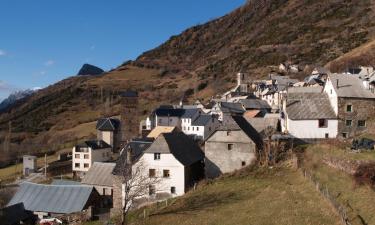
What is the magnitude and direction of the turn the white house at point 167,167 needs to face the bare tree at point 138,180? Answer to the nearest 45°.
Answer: approximately 45° to its right

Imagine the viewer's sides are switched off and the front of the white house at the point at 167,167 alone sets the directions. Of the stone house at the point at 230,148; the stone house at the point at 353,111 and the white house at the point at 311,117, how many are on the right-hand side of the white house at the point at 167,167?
0

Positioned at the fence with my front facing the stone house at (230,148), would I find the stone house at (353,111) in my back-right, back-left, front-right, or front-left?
front-right

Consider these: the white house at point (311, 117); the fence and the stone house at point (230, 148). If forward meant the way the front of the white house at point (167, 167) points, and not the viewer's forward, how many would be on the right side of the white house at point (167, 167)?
0

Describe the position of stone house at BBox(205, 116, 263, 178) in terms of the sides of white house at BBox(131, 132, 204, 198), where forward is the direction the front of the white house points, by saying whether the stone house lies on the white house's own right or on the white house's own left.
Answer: on the white house's own left

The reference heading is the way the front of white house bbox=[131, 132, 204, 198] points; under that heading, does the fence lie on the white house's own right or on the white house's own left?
on the white house's own left

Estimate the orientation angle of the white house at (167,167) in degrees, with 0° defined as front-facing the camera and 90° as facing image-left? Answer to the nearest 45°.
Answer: approximately 45°

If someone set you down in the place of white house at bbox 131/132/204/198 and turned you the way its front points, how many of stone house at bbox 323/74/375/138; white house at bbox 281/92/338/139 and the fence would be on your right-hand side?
0

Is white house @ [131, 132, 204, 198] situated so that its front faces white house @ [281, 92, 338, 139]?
no

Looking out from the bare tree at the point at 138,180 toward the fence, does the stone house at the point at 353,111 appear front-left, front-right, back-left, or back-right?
front-left

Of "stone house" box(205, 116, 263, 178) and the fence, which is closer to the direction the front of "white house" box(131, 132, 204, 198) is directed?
the fence

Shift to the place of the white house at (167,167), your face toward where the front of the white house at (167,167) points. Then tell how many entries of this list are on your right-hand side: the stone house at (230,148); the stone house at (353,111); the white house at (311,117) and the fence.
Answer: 0

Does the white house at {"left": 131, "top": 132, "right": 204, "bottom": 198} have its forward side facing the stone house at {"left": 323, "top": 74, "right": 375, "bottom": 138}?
no
